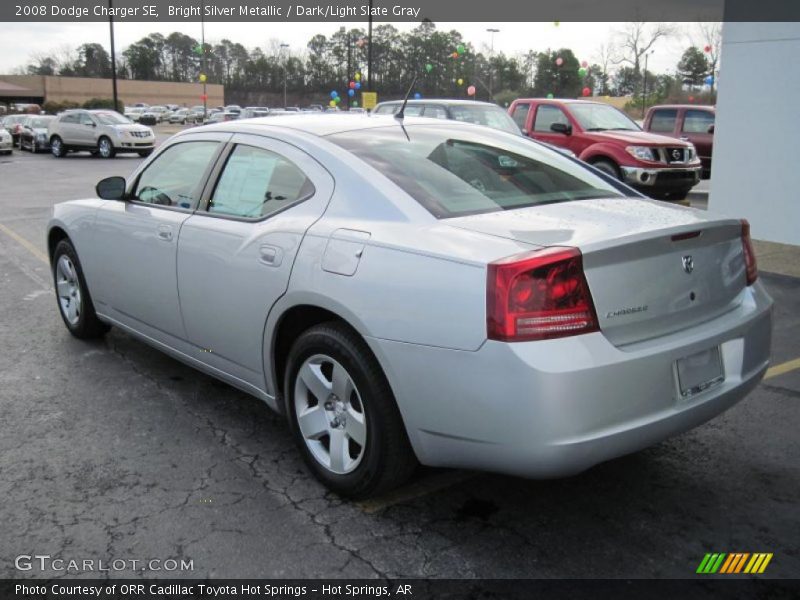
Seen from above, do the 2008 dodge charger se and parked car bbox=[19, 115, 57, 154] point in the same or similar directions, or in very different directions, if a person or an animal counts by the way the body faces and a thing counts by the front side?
very different directions

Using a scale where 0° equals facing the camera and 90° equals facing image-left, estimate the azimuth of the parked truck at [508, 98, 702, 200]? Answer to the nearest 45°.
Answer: approximately 315°

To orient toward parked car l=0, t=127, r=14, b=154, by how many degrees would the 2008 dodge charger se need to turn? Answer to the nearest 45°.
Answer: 0° — it already faces it

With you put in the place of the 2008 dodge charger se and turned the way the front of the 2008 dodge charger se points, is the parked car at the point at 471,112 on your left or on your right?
on your right

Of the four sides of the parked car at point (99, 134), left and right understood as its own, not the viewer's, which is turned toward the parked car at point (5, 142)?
back

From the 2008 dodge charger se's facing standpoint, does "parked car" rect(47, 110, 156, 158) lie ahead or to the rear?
ahead

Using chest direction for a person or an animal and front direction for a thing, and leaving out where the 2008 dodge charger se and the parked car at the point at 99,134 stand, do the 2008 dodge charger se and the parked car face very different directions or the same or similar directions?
very different directions

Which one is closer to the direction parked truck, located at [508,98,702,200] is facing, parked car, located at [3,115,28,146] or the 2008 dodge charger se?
the 2008 dodge charger se

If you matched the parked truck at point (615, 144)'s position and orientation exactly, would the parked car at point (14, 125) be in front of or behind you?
behind

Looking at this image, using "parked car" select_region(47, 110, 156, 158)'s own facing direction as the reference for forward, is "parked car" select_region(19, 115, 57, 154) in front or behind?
behind

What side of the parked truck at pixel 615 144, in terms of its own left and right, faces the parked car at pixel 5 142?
back

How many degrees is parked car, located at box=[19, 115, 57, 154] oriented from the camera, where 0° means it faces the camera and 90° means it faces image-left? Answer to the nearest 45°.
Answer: approximately 315°

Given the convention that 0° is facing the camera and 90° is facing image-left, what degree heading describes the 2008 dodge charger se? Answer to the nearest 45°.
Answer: approximately 135°
